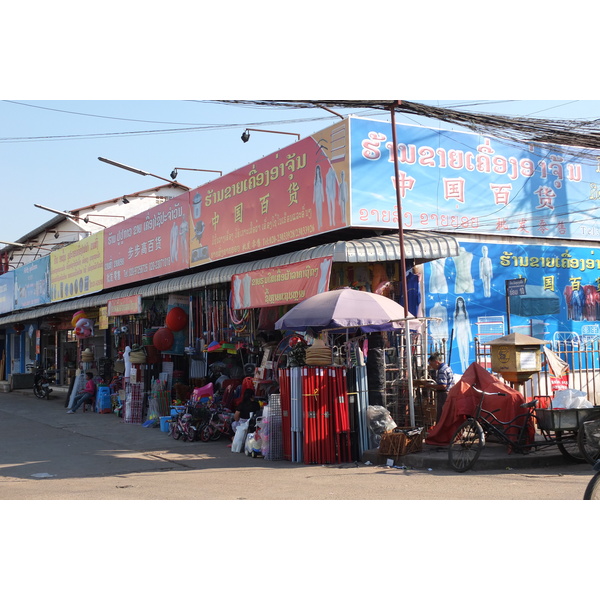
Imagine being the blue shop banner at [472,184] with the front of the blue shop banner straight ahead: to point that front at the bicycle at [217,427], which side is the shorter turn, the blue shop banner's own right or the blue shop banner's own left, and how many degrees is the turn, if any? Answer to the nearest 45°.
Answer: approximately 135° to the blue shop banner's own right

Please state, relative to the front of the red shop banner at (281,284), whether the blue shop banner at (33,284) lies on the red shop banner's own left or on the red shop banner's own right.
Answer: on the red shop banner's own right

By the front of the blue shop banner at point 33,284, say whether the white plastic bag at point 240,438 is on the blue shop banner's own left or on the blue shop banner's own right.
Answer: on the blue shop banner's own left

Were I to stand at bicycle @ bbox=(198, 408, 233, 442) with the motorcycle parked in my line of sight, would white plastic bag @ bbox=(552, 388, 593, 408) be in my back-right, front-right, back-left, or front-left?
back-right

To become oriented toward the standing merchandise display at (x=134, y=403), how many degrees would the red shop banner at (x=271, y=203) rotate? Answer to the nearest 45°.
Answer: approximately 90° to its right
